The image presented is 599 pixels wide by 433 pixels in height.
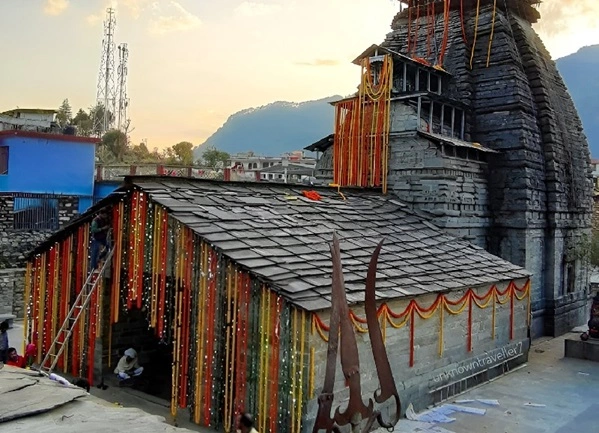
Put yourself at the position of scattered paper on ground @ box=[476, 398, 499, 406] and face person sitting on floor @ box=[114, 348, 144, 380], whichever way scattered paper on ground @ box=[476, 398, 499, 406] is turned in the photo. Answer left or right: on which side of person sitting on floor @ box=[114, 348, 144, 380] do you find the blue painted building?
right

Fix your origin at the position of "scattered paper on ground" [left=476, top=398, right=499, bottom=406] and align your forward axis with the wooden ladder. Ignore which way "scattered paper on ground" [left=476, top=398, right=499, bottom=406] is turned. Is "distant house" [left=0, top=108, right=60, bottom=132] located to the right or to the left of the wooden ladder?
right

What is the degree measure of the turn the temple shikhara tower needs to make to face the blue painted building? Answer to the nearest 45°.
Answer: approximately 45° to its right

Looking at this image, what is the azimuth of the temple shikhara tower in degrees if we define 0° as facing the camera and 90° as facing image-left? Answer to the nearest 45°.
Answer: approximately 45°

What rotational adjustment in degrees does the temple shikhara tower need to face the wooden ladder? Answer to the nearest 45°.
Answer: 0° — it already faces it

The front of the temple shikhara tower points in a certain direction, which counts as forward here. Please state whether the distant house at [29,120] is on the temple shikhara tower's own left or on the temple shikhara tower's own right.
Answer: on the temple shikhara tower's own right
